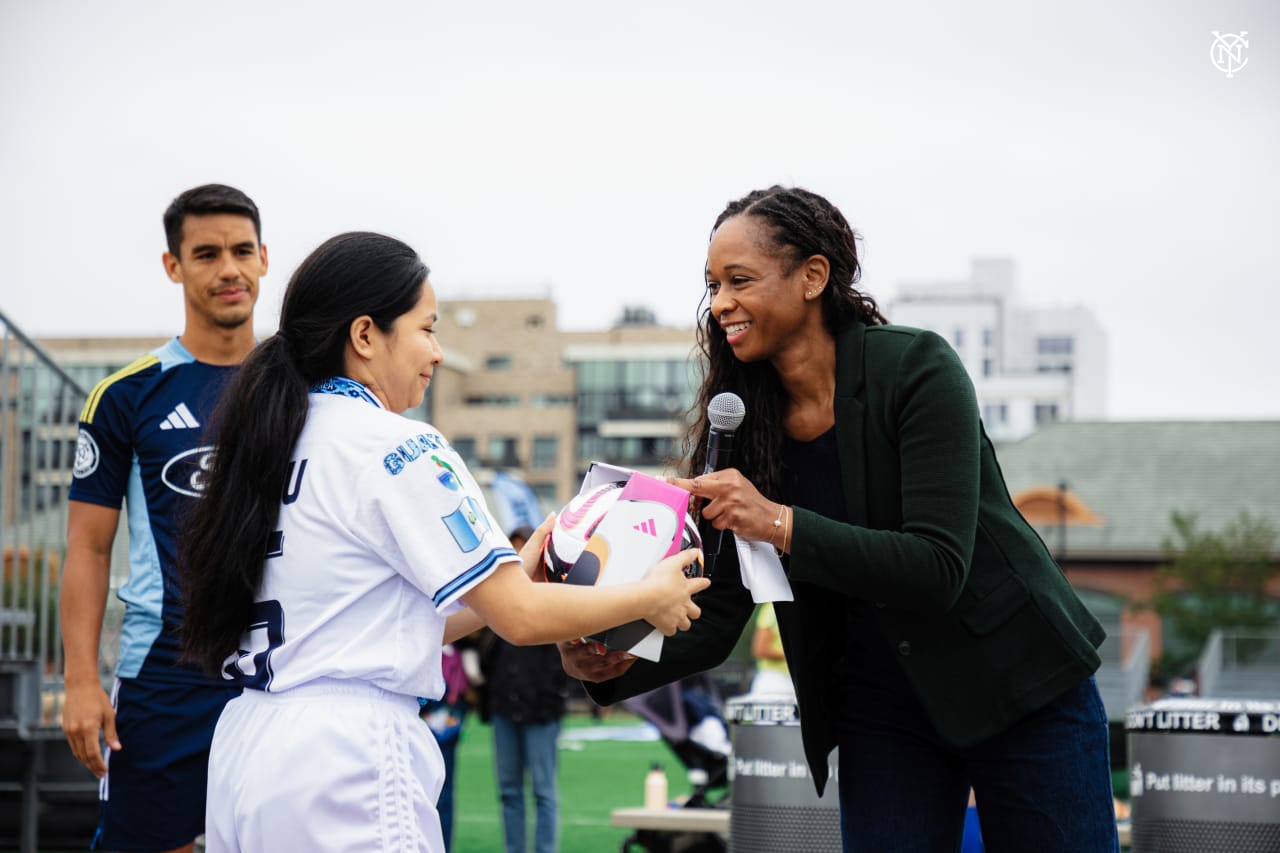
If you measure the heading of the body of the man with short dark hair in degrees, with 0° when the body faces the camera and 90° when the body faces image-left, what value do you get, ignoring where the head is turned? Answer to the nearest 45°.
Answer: approximately 315°

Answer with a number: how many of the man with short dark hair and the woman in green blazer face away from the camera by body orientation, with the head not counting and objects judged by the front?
0

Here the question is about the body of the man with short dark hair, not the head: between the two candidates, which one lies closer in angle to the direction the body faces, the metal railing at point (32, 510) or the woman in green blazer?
the woman in green blazer

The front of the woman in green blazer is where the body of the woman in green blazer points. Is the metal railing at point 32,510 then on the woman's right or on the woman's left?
on the woman's right

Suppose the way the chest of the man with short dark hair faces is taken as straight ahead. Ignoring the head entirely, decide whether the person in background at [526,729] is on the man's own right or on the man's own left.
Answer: on the man's own left

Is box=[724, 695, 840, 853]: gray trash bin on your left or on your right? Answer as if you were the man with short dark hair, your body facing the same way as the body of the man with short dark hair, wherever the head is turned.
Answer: on your left

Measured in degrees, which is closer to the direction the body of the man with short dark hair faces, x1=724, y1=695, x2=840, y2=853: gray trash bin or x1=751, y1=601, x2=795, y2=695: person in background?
the gray trash bin

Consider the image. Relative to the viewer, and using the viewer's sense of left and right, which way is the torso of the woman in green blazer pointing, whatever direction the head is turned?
facing the viewer and to the left of the viewer

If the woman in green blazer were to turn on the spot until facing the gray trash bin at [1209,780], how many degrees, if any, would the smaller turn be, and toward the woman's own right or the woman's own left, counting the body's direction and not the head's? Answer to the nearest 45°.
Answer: approximately 180°

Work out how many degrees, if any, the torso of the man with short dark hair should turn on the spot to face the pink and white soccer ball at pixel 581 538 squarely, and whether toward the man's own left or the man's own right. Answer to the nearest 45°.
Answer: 0° — they already face it

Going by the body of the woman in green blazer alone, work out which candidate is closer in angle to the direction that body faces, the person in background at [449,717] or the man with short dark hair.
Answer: the man with short dark hair

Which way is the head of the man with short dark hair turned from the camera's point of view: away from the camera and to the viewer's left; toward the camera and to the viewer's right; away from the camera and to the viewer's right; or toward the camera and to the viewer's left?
toward the camera and to the viewer's right
